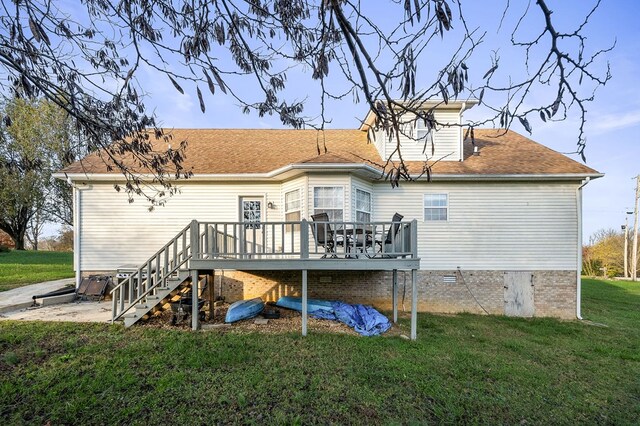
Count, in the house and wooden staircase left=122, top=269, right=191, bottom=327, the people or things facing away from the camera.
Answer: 1

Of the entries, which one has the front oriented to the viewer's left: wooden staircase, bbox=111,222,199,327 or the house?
the wooden staircase

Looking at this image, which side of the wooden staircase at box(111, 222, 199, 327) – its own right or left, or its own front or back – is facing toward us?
left

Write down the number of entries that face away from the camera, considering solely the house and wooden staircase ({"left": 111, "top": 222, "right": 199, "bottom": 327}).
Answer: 1

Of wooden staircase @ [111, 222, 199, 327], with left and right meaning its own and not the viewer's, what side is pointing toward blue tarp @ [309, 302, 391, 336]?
back

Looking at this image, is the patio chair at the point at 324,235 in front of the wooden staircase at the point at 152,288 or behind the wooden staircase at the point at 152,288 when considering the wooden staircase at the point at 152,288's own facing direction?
behind

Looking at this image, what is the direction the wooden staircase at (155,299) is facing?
to the viewer's left

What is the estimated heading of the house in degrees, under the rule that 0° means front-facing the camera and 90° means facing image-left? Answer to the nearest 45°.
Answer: approximately 180°
